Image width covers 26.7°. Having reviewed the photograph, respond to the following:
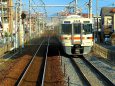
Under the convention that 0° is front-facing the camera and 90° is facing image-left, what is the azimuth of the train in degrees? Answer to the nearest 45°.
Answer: approximately 0°
